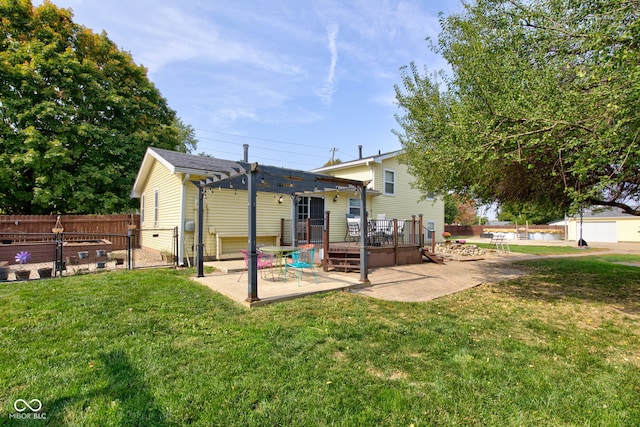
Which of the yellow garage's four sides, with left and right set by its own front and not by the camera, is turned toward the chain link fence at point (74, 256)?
front

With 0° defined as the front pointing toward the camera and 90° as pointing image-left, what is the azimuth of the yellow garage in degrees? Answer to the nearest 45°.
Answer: approximately 0°

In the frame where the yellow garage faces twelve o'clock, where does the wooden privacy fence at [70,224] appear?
The wooden privacy fence is roughly at 1 o'clock from the yellow garage.

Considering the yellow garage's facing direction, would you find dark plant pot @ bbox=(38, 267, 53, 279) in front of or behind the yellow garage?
in front

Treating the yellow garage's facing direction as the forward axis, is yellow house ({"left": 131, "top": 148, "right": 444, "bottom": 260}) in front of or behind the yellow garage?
in front

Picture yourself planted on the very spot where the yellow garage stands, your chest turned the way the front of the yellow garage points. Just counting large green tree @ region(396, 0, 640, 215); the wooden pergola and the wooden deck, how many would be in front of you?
3

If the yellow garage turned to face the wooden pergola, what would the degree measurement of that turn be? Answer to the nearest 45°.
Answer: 0° — it already faces it

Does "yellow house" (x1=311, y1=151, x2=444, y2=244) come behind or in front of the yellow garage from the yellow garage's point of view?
in front
